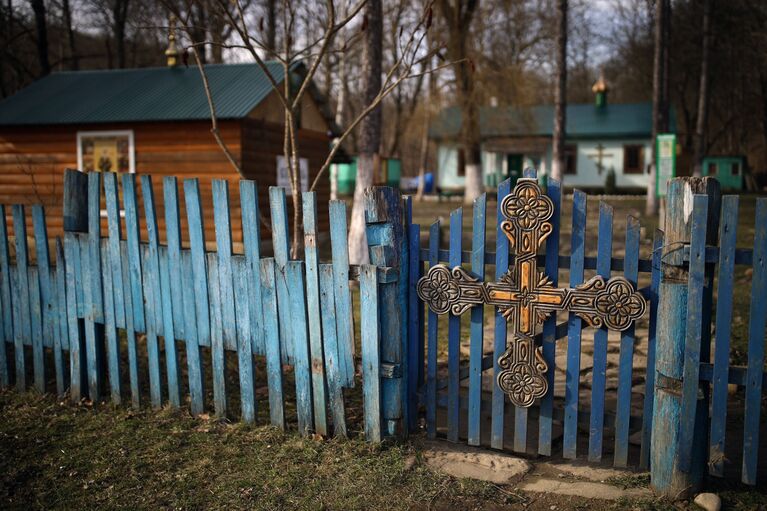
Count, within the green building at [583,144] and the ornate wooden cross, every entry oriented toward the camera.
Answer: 2

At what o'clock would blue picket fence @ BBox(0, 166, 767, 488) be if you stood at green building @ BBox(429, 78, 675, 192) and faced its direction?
The blue picket fence is roughly at 12 o'clock from the green building.

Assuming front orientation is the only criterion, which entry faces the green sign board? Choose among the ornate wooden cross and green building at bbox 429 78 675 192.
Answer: the green building

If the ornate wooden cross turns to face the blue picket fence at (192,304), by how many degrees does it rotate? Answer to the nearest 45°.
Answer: approximately 90° to its right

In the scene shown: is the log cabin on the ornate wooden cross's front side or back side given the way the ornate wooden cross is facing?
on the back side

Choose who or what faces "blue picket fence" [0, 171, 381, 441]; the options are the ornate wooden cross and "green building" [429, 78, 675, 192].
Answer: the green building

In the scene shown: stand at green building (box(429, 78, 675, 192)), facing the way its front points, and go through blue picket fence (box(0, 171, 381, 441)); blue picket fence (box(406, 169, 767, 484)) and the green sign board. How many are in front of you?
3

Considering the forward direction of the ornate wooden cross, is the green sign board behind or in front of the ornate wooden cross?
behind

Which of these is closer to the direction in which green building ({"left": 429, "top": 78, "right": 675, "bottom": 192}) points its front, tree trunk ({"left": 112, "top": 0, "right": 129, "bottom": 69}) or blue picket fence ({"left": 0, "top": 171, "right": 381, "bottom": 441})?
the blue picket fence

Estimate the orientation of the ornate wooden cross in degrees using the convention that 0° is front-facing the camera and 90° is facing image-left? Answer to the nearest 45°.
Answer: approximately 0°

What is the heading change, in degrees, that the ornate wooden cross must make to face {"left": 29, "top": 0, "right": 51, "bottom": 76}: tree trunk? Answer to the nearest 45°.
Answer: approximately 135° to its right

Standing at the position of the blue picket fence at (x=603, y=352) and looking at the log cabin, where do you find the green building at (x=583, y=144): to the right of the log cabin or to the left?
right
